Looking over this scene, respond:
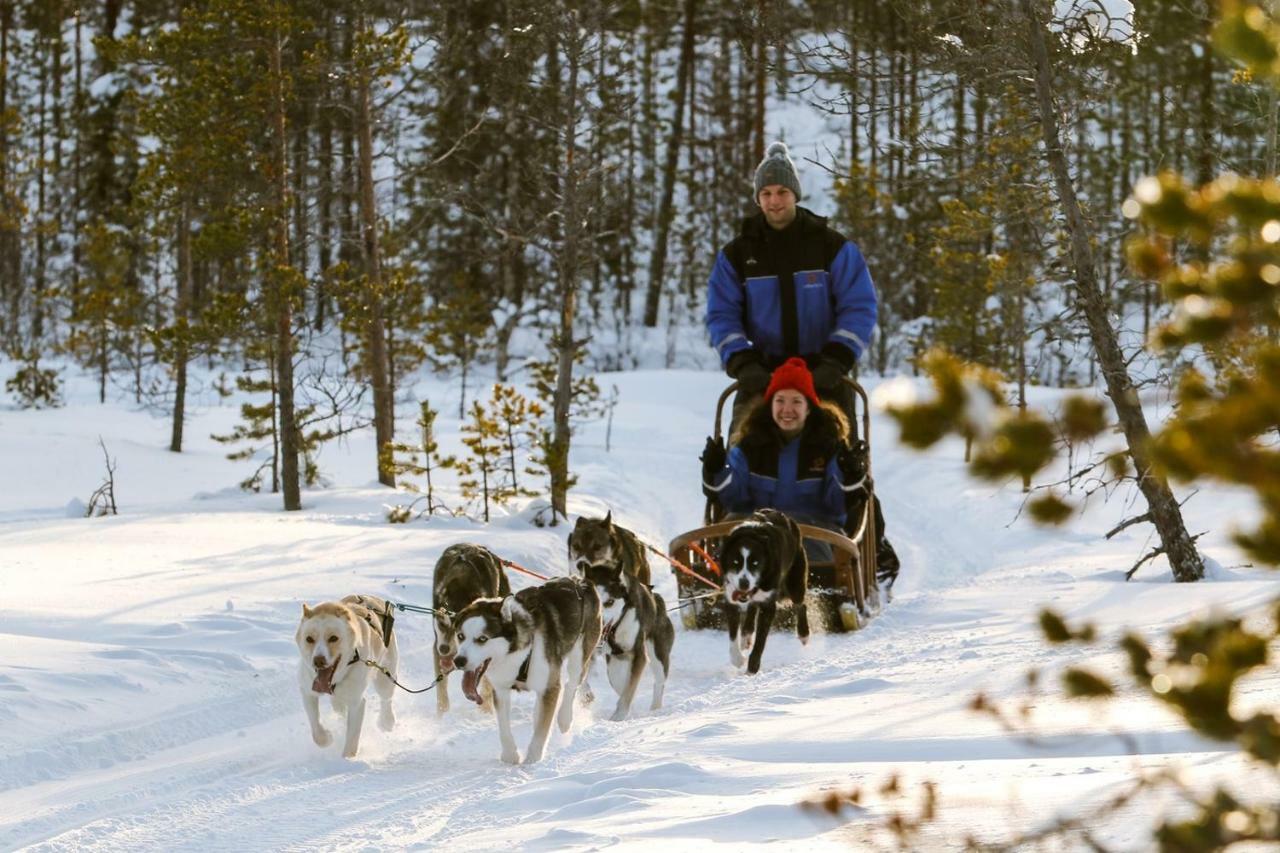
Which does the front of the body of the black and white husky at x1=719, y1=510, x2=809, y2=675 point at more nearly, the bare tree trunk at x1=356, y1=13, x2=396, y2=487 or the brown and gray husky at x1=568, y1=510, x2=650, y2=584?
the brown and gray husky

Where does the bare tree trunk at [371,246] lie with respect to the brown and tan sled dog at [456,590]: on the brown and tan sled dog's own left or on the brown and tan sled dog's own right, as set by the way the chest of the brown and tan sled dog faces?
on the brown and tan sled dog's own right

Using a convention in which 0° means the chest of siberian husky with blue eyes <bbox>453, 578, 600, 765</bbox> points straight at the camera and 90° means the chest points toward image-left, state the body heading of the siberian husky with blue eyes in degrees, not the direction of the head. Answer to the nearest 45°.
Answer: approximately 45°

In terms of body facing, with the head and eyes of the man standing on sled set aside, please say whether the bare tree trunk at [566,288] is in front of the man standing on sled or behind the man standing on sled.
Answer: behind

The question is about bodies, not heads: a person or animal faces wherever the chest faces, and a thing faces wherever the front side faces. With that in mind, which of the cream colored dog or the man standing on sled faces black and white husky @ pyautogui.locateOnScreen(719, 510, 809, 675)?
the man standing on sled

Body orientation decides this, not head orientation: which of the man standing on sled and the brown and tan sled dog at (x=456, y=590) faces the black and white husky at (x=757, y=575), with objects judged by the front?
the man standing on sled

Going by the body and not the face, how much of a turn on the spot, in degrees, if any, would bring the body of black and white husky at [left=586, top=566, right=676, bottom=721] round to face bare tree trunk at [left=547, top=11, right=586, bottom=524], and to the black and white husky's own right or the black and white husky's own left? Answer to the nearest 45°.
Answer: approximately 135° to the black and white husky's own right

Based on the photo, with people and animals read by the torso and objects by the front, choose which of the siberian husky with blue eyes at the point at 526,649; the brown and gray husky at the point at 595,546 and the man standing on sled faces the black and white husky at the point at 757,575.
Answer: the man standing on sled

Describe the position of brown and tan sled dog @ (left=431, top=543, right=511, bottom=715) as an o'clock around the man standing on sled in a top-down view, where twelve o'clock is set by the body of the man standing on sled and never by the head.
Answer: The brown and tan sled dog is roughly at 1 o'clock from the man standing on sled.

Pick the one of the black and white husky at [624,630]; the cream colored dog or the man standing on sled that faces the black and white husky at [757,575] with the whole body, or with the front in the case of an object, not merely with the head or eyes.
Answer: the man standing on sled

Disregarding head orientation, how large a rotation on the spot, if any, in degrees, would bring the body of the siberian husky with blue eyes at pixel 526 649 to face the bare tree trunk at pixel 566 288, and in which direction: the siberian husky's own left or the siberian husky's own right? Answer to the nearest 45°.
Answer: approximately 135° to the siberian husky's own right

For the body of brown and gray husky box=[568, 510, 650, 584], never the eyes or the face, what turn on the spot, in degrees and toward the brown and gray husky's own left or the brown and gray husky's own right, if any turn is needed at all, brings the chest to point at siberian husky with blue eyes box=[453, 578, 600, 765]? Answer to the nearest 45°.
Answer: approximately 45° to the brown and gray husky's own left
